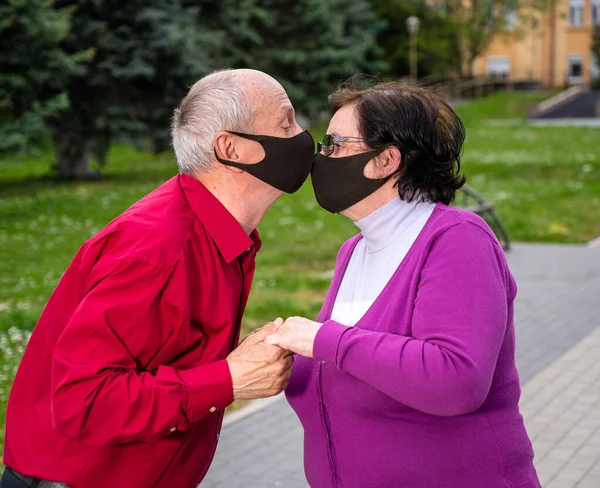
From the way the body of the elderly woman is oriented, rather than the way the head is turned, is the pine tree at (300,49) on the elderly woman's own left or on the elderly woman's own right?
on the elderly woman's own right

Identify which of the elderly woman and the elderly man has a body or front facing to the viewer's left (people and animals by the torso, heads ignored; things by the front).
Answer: the elderly woman

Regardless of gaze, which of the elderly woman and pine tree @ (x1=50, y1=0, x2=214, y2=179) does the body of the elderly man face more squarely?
the elderly woman

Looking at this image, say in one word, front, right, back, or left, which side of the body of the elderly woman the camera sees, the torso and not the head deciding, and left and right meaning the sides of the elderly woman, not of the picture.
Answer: left

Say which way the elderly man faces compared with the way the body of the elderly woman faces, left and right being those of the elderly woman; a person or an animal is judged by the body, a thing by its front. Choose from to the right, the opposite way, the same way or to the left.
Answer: the opposite way

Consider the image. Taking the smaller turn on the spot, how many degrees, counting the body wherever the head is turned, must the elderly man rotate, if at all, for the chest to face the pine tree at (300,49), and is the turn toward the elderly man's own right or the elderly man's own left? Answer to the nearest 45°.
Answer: approximately 90° to the elderly man's own left

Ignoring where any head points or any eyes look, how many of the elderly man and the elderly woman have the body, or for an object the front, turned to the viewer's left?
1

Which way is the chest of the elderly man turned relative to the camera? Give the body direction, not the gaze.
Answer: to the viewer's right

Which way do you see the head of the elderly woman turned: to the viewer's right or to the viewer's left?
to the viewer's left

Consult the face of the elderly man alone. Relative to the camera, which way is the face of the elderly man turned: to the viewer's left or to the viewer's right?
to the viewer's right
